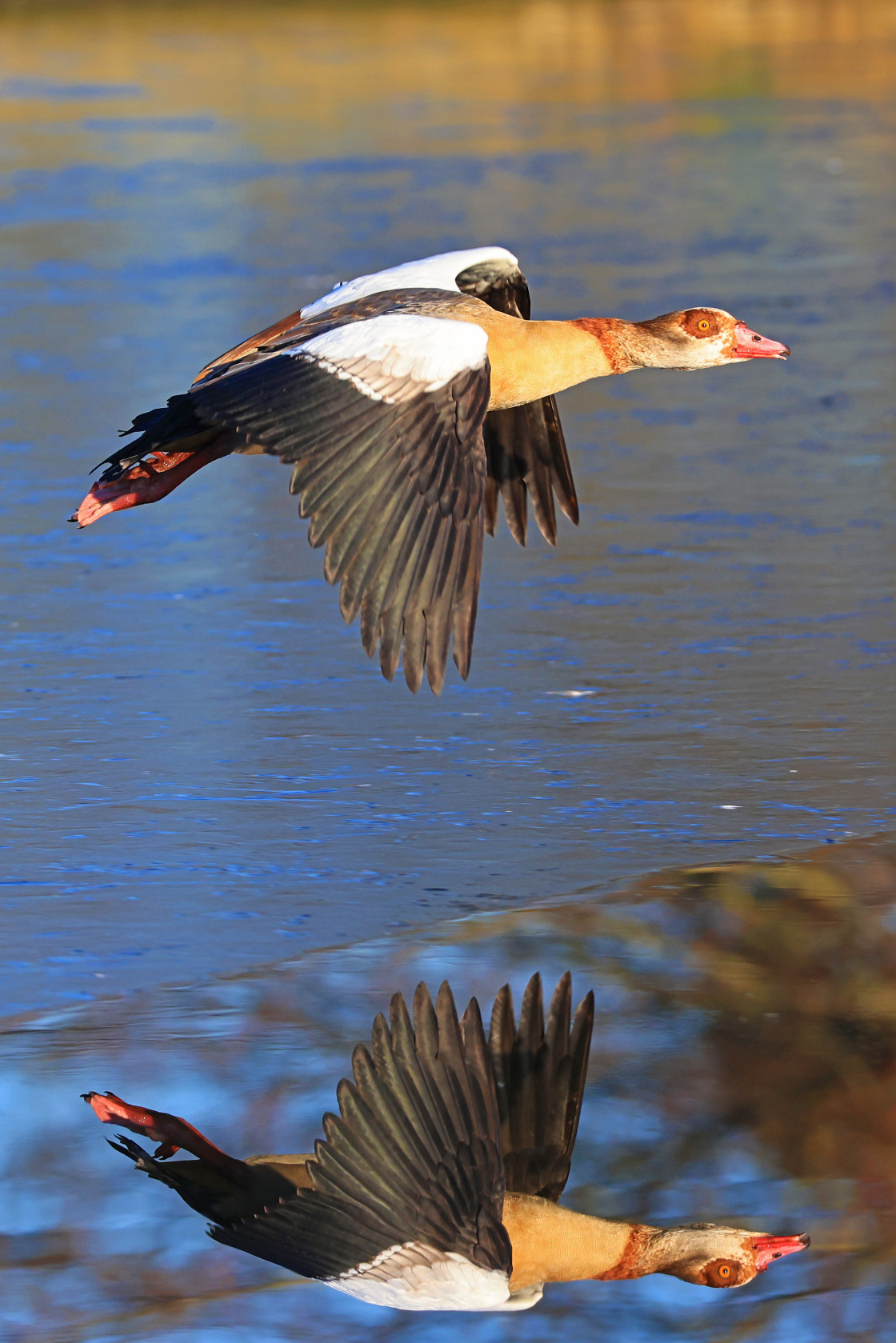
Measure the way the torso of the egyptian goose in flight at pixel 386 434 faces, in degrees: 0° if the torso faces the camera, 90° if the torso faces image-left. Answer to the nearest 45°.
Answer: approximately 270°
